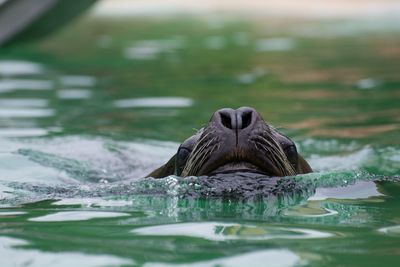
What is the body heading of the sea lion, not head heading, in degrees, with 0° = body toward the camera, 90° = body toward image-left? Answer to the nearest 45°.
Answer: approximately 0°
